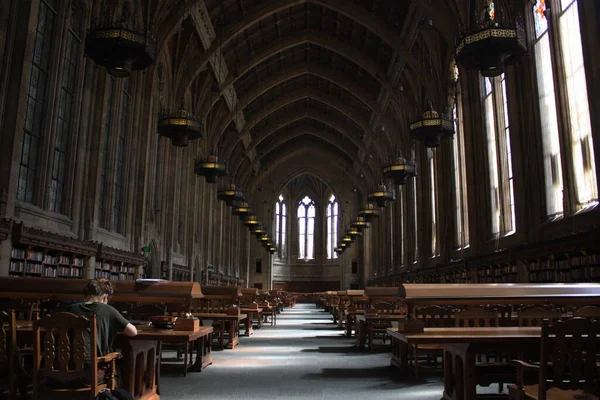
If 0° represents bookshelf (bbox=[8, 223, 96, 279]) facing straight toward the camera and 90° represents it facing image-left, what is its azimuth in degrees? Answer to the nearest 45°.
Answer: approximately 315°

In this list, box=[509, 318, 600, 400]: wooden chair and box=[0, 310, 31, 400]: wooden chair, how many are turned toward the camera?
0

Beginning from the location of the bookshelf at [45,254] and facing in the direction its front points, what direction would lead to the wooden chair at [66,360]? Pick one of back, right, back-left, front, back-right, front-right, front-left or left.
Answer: front-right

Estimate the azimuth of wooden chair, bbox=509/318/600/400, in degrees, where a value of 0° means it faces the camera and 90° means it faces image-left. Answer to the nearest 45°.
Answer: approximately 135°

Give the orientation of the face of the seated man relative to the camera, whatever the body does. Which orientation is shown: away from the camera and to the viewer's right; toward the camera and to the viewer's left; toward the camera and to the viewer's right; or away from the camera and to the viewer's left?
away from the camera and to the viewer's right

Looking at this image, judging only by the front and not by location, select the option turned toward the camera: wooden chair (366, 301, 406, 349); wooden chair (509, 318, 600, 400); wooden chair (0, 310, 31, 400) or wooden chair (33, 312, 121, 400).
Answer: wooden chair (366, 301, 406, 349)

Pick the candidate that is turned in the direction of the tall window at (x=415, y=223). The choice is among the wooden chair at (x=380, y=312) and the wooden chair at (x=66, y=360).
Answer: the wooden chair at (x=66, y=360)

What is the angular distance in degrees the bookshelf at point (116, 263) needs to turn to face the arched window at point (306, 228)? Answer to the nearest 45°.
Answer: approximately 90° to its left

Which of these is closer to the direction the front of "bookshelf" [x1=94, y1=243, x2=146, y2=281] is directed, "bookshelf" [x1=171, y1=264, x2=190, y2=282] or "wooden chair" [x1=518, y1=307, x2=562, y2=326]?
the wooden chair

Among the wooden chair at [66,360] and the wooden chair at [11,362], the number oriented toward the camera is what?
0

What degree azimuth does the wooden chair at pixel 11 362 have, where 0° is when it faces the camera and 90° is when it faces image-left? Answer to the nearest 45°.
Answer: approximately 225°

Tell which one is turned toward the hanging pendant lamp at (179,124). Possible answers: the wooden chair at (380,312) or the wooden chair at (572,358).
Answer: the wooden chair at (572,358)

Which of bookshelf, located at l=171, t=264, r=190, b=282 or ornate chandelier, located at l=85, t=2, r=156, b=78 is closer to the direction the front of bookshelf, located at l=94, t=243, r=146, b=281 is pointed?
the ornate chandelier

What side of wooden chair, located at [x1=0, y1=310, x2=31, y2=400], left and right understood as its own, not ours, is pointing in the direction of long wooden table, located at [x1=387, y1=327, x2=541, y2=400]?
right
